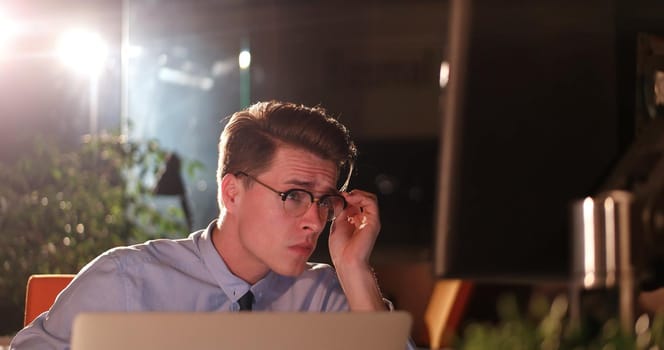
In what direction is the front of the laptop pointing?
away from the camera

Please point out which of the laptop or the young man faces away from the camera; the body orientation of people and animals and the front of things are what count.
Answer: the laptop

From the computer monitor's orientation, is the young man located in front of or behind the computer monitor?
in front

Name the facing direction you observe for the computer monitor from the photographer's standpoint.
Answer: facing away from the viewer and to the left of the viewer

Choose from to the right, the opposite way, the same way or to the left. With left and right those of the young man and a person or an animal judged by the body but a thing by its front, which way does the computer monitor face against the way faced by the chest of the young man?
the opposite way

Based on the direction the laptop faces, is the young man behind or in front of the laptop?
in front

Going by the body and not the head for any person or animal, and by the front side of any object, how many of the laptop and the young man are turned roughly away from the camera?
1
